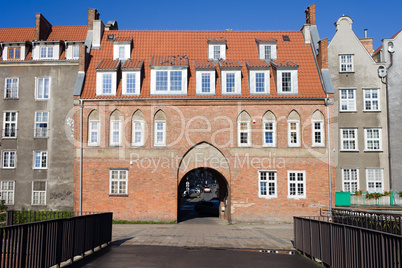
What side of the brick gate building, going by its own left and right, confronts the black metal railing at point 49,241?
front

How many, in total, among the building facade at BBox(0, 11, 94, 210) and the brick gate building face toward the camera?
2

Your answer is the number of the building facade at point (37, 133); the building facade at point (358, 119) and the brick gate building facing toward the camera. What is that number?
3

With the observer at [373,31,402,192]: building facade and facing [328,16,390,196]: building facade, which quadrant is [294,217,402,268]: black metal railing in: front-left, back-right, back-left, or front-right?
front-left

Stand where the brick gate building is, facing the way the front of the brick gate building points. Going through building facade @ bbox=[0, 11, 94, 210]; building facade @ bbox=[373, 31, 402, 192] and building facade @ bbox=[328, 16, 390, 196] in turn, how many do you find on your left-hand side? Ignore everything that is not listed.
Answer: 2

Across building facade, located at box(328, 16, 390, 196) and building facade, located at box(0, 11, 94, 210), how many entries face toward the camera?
2

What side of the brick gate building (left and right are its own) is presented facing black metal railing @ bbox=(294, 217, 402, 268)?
front

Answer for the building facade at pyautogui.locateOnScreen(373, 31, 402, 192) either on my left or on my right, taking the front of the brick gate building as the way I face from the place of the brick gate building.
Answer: on my left

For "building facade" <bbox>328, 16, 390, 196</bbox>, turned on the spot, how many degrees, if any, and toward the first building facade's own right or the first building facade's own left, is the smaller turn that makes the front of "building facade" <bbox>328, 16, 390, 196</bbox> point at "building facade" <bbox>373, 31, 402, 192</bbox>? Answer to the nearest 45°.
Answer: approximately 90° to the first building facade's own left

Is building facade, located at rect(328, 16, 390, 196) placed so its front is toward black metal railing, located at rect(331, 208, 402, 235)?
yes

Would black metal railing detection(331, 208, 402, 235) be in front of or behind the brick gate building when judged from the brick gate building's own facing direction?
in front

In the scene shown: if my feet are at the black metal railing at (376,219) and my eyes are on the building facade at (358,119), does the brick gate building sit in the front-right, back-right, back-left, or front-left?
front-left

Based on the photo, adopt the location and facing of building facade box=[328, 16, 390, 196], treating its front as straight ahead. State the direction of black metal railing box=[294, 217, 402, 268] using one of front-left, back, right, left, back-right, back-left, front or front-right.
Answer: front

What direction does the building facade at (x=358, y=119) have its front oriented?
toward the camera

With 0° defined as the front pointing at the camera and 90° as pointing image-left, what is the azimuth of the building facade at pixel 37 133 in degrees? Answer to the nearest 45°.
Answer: approximately 0°

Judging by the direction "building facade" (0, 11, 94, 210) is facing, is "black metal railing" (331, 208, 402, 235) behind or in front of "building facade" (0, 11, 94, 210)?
in front
